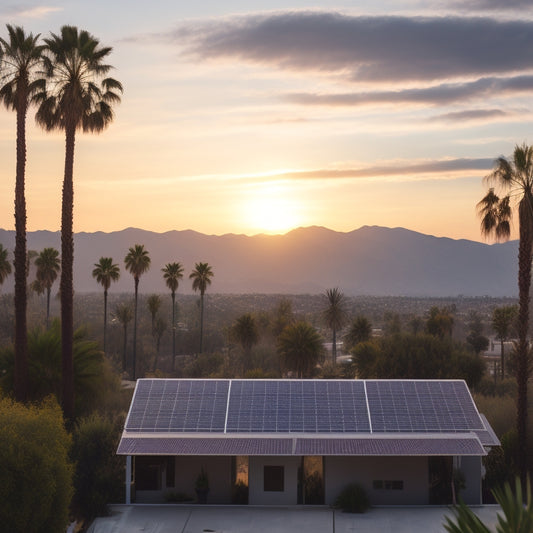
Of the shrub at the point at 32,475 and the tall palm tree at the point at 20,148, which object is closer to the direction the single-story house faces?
the shrub

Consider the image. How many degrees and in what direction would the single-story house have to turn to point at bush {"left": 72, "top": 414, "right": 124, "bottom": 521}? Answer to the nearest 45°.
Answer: approximately 90° to its right

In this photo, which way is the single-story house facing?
toward the camera

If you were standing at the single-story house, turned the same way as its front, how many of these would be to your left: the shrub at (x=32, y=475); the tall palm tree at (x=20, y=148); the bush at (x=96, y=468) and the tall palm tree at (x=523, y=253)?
1

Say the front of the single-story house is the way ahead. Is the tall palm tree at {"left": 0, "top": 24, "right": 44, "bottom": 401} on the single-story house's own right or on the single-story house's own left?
on the single-story house's own right

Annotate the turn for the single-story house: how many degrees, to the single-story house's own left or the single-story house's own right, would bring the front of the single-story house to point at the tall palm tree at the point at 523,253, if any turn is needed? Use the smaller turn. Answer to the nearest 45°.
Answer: approximately 90° to the single-story house's own left

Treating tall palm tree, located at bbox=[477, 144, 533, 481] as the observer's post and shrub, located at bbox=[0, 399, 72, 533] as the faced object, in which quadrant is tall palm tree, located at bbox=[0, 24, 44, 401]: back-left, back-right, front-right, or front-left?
front-right

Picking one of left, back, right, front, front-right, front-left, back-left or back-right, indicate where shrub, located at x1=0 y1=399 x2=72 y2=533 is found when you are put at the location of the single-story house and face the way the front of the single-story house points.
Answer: front-right
